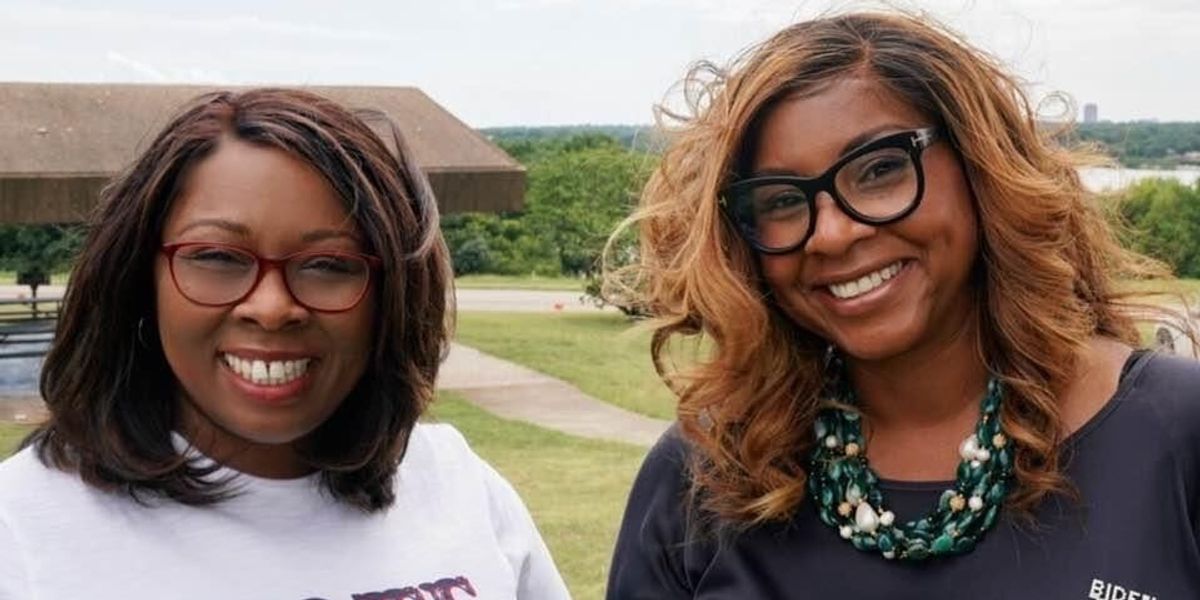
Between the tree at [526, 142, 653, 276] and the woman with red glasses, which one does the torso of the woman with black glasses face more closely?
the woman with red glasses

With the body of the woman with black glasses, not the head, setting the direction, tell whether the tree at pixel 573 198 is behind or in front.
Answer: behind

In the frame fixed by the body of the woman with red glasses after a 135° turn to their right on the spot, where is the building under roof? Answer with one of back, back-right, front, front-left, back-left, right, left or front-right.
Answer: front-right

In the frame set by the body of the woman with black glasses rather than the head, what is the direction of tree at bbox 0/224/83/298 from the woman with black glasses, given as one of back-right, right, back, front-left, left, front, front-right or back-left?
back-right

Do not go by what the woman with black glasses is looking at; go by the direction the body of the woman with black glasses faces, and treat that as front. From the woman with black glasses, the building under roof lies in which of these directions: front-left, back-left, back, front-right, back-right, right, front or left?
back-right

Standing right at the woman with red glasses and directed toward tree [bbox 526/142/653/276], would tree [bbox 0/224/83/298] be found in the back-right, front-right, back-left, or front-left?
front-left

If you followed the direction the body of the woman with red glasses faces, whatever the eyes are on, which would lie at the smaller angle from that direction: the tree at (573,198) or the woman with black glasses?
the woman with black glasses

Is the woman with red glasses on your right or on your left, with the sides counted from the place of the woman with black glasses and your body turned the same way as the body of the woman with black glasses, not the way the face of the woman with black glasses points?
on your right

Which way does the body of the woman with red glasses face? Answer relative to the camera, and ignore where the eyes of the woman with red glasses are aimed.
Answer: toward the camera

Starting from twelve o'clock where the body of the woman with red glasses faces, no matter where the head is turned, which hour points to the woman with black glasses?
The woman with black glasses is roughly at 9 o'clock from the woman with red glasses.

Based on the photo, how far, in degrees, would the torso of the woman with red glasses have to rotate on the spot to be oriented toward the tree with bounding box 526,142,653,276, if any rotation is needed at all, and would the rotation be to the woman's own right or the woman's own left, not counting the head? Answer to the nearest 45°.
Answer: approximately 180°

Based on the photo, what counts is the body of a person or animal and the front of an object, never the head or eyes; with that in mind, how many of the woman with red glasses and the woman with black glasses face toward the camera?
2

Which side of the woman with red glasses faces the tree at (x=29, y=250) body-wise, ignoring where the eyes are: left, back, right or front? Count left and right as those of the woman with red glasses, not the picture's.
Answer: back
